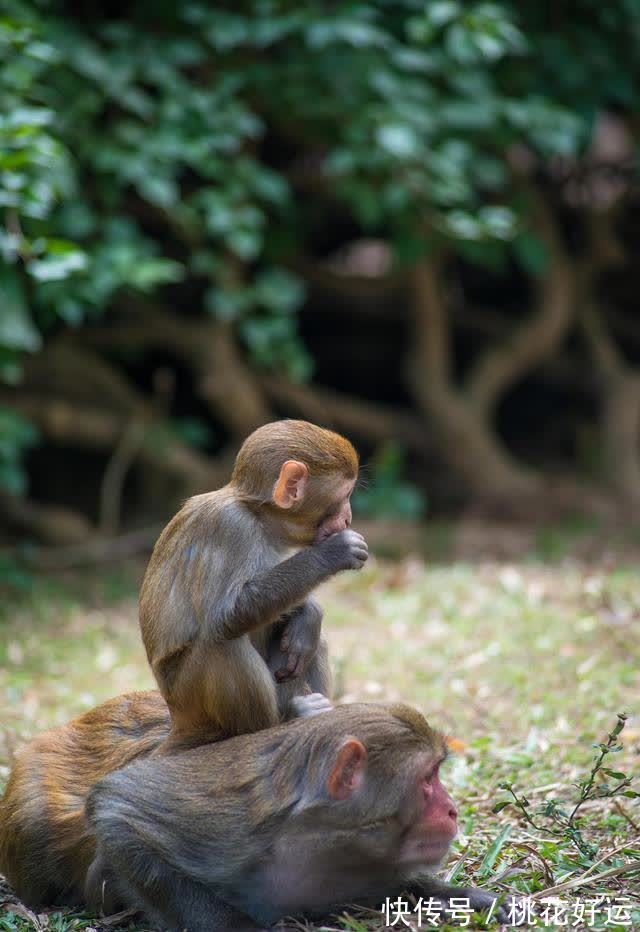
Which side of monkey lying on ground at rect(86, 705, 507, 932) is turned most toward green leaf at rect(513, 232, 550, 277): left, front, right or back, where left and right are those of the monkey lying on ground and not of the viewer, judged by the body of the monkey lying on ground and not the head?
left

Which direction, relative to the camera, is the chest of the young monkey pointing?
to the viewer's right

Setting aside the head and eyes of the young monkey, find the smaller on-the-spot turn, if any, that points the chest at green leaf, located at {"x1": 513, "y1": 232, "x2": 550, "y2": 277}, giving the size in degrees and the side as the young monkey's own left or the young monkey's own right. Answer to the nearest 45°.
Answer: approximately 90° to the young monkey's own left

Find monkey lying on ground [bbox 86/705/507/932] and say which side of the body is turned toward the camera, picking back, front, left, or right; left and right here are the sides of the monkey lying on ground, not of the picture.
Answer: right
